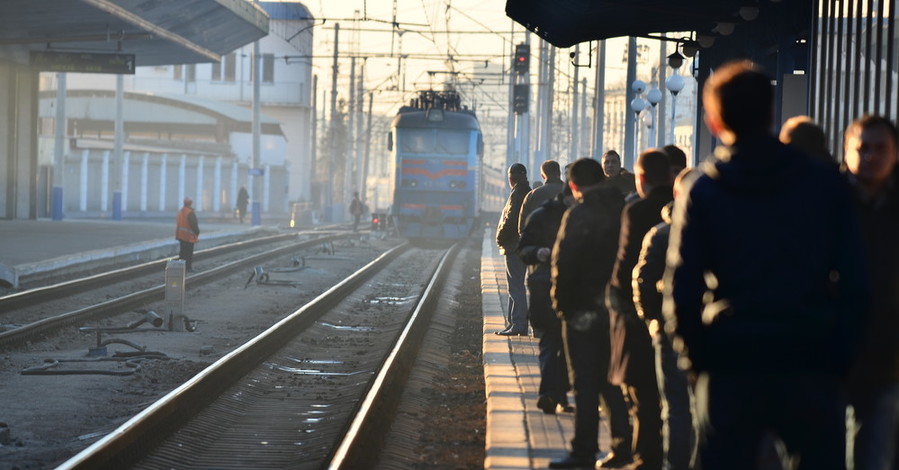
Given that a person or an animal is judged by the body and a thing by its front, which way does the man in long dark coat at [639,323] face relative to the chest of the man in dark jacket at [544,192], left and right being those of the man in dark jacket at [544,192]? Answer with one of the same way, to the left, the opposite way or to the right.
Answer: the same way

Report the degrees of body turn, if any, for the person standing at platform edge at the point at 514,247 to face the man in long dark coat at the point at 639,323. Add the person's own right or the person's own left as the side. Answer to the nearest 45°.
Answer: approximately 90° to the person's own left

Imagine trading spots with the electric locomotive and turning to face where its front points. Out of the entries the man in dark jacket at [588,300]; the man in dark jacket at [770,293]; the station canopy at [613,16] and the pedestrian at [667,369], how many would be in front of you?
4

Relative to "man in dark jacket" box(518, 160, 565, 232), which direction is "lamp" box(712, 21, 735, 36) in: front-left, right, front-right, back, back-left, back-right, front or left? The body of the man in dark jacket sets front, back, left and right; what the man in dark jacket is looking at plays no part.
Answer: right

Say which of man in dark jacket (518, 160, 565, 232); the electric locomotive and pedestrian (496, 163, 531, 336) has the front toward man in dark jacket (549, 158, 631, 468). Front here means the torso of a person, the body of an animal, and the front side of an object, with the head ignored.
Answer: the electric locomotive

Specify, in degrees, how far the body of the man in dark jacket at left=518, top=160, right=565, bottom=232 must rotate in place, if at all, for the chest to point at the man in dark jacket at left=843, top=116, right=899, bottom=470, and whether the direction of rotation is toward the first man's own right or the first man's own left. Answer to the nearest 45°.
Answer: approximately 135° to the first man's own left

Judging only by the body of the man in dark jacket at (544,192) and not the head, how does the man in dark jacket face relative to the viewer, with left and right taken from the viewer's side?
facing away from the viewer and to the left of the viewer

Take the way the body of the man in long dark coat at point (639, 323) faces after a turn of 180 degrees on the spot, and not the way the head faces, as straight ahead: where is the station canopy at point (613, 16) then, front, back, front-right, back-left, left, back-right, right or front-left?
back-left

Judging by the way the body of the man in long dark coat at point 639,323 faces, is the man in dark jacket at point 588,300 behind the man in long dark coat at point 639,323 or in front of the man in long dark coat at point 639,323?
in front

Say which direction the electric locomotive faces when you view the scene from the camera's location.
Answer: facing the viewer

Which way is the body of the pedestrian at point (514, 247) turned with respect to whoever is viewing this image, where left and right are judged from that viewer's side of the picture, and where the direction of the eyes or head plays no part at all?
facing to the left of the viewer

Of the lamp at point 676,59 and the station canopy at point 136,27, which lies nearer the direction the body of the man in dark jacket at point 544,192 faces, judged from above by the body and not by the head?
the station canopy

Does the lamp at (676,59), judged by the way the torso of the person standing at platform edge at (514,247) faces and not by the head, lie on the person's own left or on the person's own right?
on the person's own right

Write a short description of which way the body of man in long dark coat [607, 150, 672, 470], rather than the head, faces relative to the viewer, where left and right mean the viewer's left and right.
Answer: facing away from the viewer and to the left of the viewer

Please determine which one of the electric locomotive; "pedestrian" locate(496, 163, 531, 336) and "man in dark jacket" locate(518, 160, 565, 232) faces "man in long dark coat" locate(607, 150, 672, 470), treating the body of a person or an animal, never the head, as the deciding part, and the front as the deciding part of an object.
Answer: the electric locomotive

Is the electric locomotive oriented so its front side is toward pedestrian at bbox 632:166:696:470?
yes
